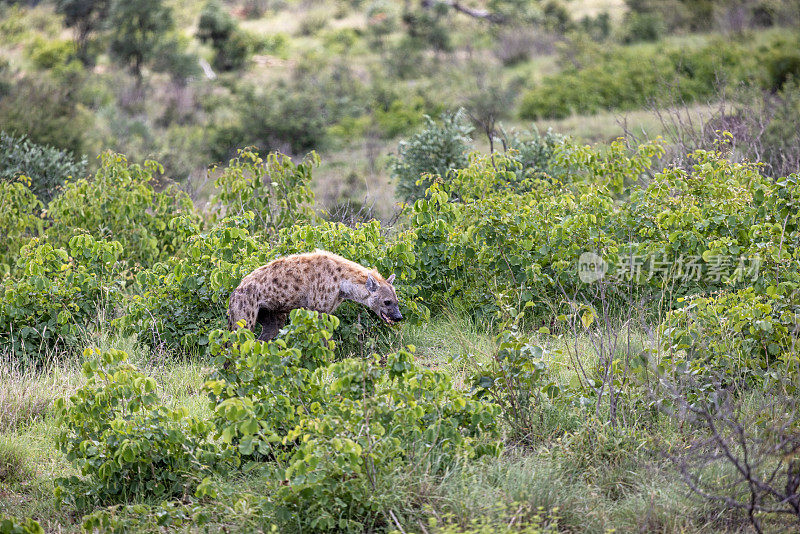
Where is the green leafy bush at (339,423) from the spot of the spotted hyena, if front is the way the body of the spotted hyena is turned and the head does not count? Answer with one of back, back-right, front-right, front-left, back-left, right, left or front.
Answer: right

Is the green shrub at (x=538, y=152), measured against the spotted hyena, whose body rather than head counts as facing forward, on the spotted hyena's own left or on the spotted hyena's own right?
on the spotted hyena's own left

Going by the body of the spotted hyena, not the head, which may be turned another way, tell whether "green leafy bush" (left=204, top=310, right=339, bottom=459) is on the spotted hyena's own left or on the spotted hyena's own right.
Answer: on the spotted hyena's own right

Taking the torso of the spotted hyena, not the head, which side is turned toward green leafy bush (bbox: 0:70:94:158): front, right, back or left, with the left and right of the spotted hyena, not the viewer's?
left

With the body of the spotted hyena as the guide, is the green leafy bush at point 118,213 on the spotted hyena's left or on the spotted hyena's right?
on the spotted hyena's left

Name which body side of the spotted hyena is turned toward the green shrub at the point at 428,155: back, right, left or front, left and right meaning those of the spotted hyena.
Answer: left

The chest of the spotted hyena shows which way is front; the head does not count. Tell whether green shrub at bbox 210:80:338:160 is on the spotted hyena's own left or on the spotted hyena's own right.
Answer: on the spotted hyena's own left

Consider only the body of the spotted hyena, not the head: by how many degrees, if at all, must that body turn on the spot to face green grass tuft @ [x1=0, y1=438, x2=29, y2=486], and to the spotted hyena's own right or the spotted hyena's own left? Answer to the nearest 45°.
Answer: approximately 135° to the spotted hyena's own right

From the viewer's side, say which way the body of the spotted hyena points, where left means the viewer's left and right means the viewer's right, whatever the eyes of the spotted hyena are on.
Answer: facing to the right of the viewer

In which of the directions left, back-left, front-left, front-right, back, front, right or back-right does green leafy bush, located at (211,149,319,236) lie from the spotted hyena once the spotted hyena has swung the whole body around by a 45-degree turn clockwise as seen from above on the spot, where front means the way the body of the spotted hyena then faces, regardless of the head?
back-left

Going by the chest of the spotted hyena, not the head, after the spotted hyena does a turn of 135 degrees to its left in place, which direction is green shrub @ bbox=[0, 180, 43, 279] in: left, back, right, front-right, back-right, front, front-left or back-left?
front
